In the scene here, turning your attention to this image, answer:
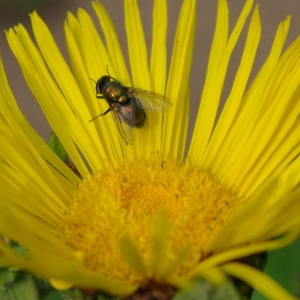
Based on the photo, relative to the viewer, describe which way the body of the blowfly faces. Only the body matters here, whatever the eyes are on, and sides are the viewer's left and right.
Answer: facing away from the viewer and to the left of the viewer
